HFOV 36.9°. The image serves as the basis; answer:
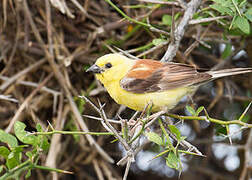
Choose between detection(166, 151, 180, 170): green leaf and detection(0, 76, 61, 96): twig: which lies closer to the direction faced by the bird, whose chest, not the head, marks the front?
the twig

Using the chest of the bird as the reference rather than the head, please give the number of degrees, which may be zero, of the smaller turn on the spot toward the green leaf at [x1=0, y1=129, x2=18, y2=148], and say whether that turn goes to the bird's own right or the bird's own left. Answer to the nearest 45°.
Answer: approximately 45° to the bird's own left

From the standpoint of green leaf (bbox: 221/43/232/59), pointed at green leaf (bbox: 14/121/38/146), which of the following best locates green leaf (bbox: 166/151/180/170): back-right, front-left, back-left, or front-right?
front-left

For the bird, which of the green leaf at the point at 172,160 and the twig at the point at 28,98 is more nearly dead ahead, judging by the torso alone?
the twig

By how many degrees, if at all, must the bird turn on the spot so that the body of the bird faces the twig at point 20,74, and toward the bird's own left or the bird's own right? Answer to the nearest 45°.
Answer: approximately 45° to the bird's own right

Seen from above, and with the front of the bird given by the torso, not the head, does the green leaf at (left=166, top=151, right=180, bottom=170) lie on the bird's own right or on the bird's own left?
on the bird's own left

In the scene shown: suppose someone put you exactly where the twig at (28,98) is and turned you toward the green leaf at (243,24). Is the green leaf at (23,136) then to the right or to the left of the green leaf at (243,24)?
right

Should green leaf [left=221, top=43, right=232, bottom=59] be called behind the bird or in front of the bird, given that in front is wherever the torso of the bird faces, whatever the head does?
behind

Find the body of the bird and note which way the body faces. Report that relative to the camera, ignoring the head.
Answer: to the viewer's left

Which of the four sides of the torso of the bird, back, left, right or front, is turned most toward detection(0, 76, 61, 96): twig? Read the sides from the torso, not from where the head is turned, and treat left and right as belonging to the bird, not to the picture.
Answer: front

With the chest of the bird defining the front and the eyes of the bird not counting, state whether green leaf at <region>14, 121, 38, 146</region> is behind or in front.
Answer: in front
